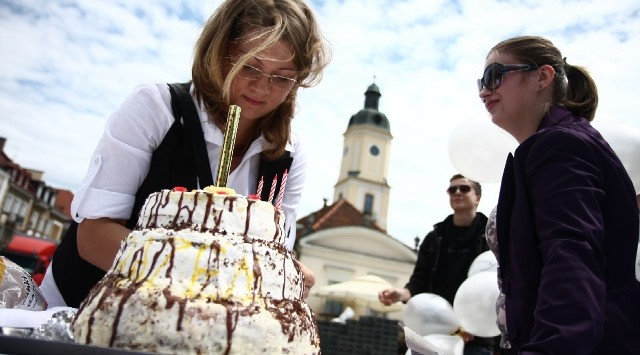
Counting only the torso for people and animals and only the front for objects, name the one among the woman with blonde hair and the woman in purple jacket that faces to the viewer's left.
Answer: the woman in purple jacket

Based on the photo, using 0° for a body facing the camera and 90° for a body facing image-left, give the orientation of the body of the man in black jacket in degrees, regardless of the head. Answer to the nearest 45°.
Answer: approximately 45°

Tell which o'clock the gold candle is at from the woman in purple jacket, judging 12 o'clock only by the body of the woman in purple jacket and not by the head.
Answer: The gold candle is roughly at 11 o'clock from the woman in purple jacket.

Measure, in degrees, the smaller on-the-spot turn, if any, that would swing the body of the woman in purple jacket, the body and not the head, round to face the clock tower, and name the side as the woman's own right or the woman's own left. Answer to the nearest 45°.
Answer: approximately 90° to the woman's own right

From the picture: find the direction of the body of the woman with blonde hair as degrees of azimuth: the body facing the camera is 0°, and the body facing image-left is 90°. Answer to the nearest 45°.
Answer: approximately 315°

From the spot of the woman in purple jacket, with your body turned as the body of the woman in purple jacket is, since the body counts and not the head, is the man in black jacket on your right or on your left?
on your right

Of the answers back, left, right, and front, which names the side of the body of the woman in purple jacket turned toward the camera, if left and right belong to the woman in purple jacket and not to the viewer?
left

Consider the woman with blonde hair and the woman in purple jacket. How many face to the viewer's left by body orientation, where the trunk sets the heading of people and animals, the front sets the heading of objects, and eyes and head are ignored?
1
